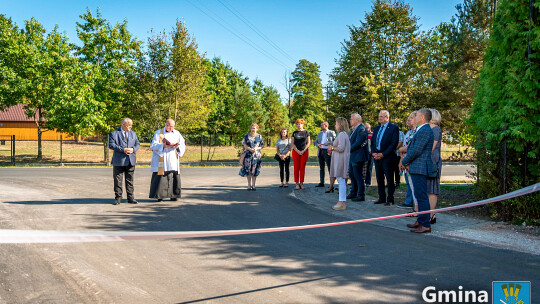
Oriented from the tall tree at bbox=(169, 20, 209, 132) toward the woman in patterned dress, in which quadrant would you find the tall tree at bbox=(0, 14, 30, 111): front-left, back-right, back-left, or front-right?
back-right

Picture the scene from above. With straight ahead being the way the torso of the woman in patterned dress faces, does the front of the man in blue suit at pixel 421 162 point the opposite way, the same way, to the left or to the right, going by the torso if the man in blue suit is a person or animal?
to the right

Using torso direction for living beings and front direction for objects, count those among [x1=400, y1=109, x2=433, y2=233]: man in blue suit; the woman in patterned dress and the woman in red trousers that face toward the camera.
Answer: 2

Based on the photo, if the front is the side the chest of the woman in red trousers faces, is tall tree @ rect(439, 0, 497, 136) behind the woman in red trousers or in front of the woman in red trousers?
behind

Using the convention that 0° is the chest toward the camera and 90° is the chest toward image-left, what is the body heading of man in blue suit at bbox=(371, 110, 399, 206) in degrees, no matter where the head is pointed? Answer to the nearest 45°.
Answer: approximately 45°

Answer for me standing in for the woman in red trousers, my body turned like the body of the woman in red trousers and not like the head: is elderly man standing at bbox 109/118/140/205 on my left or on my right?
on my right

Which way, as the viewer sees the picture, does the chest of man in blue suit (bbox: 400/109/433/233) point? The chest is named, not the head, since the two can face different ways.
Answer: to the viewer's left

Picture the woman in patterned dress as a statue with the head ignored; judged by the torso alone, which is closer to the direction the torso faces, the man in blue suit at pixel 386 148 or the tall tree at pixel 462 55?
the man in blue suit

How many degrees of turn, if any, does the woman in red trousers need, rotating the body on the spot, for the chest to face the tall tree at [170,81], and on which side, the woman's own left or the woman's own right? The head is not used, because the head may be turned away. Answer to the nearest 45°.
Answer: approximately 135° to the woman's own right

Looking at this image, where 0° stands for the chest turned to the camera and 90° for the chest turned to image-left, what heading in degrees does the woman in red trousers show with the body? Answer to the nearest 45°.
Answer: approximately 0°

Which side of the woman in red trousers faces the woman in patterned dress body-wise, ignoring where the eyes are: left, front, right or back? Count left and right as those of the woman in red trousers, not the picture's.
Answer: right
